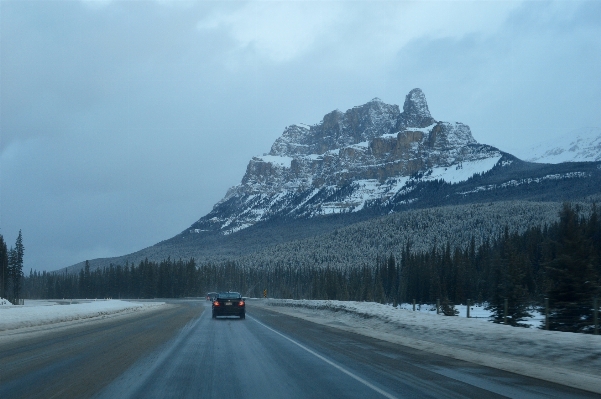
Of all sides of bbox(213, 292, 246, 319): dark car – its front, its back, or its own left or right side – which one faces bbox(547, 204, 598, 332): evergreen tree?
right

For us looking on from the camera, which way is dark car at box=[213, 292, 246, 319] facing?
facing away from the viewer
